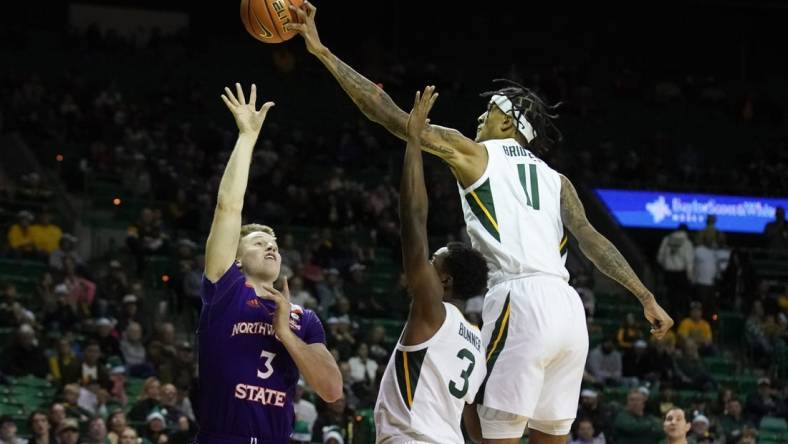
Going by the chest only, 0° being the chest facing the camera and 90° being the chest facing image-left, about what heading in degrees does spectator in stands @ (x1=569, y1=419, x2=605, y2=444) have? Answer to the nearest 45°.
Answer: approximately 0°

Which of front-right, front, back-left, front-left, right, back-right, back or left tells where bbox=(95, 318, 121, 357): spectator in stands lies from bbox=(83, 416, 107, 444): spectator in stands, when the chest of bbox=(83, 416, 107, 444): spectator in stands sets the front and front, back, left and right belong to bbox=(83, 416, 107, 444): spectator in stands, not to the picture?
back-left

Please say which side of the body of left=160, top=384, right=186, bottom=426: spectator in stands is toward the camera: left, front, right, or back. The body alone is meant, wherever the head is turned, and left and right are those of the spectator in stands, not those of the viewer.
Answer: front

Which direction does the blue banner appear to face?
toward the camera

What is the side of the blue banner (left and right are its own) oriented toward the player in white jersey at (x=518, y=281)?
front

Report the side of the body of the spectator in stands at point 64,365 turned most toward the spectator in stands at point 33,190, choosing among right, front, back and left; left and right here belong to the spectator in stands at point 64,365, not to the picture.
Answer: back

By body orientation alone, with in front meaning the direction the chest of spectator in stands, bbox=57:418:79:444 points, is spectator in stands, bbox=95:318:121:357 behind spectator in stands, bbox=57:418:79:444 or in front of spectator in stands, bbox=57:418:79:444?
behind

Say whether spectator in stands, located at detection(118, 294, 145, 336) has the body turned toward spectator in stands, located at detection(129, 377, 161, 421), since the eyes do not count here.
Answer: yes

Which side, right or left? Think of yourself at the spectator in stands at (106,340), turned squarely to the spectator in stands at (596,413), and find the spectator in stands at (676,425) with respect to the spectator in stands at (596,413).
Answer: right

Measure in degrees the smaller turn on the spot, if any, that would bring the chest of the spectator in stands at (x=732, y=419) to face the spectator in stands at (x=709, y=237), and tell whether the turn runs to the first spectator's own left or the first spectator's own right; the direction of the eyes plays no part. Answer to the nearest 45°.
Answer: approximately 180°

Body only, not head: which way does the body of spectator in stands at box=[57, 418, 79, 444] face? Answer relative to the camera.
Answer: toward the camera
